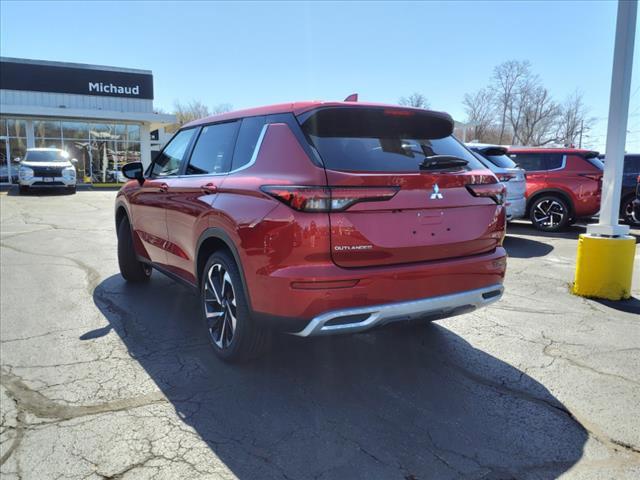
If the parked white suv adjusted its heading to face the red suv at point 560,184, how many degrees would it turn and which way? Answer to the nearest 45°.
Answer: approximately 45° to its left

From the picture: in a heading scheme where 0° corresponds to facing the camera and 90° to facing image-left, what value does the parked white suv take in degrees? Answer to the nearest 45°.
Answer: approximately 0°

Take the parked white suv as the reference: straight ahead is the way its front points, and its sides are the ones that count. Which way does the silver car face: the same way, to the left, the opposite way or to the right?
the opposite way

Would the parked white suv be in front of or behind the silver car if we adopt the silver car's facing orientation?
in front

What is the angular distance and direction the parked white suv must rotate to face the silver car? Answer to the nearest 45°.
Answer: approximately 45° to its left

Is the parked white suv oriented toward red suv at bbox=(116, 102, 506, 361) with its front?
yes

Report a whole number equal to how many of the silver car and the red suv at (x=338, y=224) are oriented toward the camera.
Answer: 0

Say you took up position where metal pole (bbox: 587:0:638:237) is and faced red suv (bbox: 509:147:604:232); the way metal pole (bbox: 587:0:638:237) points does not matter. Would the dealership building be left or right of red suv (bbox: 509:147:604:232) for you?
left

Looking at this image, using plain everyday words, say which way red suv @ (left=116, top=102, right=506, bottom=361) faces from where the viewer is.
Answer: facing away from the viewer and to the left of the viewer

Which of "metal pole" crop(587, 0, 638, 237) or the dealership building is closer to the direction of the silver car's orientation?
the dealership building

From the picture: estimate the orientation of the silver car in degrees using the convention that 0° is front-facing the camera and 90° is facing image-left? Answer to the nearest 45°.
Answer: approximately 135°

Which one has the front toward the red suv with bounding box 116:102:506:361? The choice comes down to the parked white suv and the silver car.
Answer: the parked white suv

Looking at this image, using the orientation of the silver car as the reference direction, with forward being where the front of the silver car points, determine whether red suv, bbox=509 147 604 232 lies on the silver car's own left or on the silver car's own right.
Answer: on the silver car's own right

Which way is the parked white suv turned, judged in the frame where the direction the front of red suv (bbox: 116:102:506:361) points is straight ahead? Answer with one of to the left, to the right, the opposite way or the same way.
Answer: the opposite way

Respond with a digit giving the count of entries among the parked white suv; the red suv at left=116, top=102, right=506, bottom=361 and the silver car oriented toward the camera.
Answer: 1
